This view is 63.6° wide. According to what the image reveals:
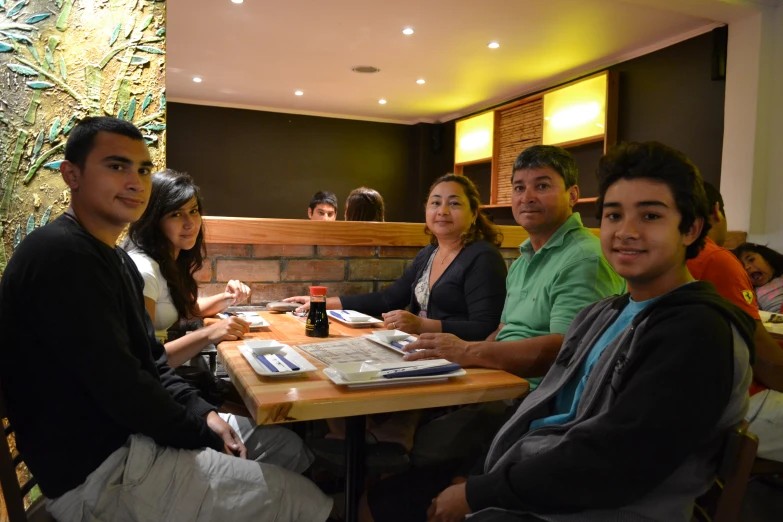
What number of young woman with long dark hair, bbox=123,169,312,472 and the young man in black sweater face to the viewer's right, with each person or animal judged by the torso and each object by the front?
2

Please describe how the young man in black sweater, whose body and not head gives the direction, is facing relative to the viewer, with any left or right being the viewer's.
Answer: facing to the right of the viewer

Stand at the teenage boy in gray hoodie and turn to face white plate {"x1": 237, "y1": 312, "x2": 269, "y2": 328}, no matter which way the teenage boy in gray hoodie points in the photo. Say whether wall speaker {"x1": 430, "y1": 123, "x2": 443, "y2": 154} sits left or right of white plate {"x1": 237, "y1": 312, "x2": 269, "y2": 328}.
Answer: right

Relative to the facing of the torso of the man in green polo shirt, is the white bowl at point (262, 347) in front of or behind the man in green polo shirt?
in front

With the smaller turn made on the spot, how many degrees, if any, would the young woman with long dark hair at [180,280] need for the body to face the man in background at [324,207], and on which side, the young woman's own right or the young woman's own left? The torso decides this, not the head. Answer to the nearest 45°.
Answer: approximately 90° to the young woman's own left

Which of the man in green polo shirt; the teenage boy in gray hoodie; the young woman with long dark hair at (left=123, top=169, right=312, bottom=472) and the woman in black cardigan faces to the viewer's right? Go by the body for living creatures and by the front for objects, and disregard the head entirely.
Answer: the young woman with long dark hair

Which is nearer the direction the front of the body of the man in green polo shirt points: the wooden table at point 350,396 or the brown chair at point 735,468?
the wooden table

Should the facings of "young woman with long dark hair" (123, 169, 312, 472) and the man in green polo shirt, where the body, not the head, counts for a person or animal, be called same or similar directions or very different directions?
very different directions

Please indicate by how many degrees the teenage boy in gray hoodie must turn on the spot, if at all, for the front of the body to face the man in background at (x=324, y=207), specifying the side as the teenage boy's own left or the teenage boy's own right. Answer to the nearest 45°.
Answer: approximately 90° to the teenage boy's own right

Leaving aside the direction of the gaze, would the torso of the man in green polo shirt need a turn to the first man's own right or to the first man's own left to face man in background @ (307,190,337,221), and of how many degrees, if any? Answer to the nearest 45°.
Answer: approximately 90° to the first man's own right

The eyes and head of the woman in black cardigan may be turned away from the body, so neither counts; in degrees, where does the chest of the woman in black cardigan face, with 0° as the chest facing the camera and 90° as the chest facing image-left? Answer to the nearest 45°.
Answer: approximately 45°

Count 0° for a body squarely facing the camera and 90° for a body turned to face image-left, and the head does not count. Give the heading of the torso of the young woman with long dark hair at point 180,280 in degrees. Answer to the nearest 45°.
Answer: approximately 270°
